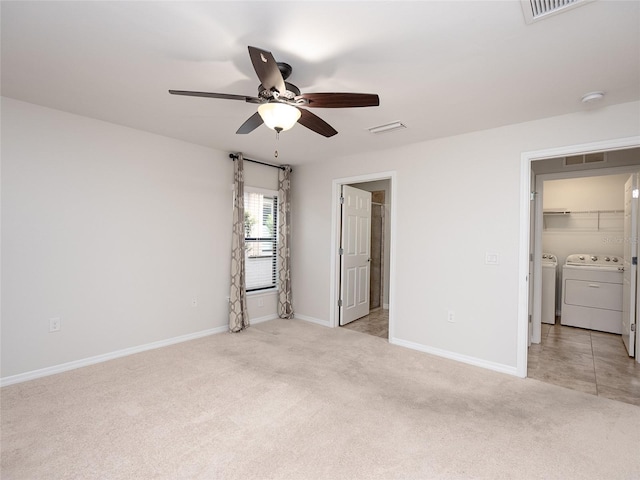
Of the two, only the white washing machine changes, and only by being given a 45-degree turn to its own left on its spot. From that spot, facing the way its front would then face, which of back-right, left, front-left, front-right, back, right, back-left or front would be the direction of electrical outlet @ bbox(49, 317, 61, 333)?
right

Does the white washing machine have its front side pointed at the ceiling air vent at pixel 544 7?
yes

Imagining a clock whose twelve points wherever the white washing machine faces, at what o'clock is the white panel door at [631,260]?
The white panel door is roughly at 11 o'clock from the white washing machine.

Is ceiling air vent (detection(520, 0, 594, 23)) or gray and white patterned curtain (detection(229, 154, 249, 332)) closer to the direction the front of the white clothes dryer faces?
the ceiling air vent

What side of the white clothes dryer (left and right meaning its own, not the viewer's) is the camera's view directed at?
front

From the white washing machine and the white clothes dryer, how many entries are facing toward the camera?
2

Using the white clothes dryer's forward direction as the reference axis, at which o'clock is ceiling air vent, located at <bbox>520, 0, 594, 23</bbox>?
The ceiling air vent is roughly at 12 o'clock from the white clothes dryer.

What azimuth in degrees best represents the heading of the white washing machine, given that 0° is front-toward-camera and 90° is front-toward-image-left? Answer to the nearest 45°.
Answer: approximately 0°

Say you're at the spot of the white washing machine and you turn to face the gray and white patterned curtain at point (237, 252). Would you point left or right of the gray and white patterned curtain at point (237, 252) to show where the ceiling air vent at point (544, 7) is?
left

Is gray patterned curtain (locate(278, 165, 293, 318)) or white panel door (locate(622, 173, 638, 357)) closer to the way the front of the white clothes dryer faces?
the white panel door

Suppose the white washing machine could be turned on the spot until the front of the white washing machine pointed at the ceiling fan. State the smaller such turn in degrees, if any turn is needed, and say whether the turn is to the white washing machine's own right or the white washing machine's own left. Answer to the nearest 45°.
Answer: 0° — it already faces it

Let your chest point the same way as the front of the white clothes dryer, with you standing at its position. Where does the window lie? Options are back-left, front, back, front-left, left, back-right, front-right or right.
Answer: front-right

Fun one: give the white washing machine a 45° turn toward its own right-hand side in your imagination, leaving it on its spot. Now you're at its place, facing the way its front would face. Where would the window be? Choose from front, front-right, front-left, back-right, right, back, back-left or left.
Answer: front

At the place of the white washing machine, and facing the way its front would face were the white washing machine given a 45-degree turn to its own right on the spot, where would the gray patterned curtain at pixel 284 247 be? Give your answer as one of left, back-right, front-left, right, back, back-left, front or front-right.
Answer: front

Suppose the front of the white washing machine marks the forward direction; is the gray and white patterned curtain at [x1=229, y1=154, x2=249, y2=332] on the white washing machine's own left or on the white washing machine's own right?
on the white washing machine's own right
